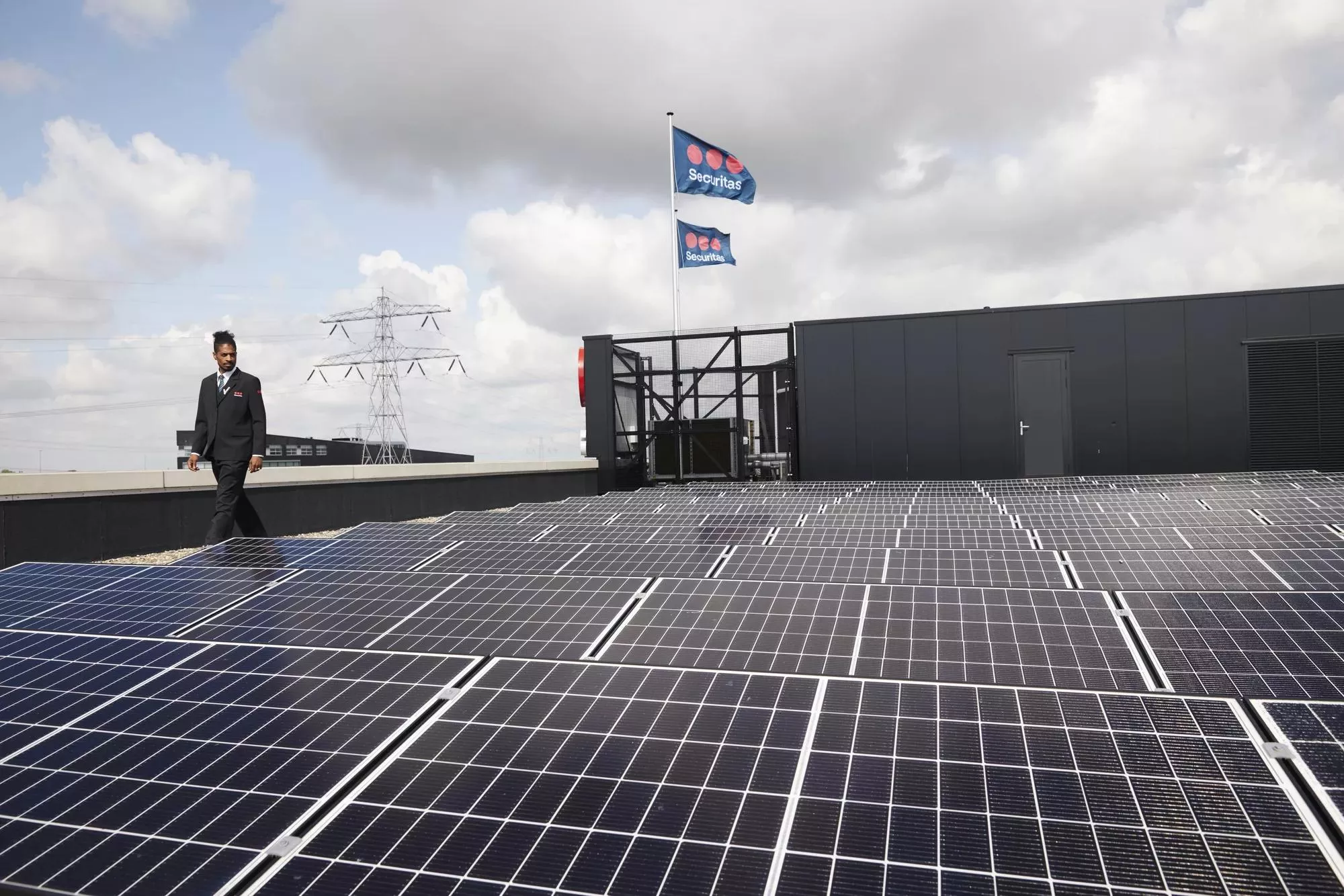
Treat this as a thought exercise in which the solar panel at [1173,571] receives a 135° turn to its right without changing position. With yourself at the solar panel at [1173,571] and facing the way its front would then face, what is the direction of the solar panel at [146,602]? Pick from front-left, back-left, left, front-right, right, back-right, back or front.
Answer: left

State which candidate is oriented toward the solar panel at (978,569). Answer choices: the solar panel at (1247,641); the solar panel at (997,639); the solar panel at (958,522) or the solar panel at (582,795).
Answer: the solar panel at (958,522)

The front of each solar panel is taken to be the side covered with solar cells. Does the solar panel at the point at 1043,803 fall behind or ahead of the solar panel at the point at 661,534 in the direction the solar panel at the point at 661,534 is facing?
ahead

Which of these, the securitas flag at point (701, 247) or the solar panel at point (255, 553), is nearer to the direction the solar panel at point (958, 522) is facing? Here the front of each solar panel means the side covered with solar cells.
the solar panel

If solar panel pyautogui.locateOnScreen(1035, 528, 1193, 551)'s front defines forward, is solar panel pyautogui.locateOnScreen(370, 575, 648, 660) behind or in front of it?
in front

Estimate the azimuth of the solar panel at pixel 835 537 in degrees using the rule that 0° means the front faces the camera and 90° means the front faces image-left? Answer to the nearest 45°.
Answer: approximately 0°

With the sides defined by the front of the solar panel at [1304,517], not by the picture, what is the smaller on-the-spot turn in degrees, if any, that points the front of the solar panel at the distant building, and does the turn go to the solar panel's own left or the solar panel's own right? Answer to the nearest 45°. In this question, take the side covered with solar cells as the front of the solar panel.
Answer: approximately 90° to the solar panel's own right

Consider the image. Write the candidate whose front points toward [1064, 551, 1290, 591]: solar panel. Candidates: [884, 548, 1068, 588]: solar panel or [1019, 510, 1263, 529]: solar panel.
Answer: [1019, 510, 1263, 529]: solar panel

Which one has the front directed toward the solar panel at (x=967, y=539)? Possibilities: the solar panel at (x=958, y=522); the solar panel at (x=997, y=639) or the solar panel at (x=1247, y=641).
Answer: the solar panel at (x=958, y=522)

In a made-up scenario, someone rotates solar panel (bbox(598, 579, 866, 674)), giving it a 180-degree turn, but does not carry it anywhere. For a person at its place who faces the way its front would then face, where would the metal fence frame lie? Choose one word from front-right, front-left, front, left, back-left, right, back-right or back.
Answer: front

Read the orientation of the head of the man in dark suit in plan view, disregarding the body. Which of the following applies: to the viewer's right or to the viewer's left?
to the viewer's right

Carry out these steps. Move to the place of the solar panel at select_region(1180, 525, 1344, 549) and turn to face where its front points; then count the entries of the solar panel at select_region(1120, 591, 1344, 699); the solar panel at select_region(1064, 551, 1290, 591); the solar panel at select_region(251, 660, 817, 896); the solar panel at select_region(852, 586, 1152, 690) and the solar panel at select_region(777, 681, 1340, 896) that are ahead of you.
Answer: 5

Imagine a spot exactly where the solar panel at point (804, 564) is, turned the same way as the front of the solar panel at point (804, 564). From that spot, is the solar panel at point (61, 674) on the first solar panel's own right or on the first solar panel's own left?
on the first solar panel's own right

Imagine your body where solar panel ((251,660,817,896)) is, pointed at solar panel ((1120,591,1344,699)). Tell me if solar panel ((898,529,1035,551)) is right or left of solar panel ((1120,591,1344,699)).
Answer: left
